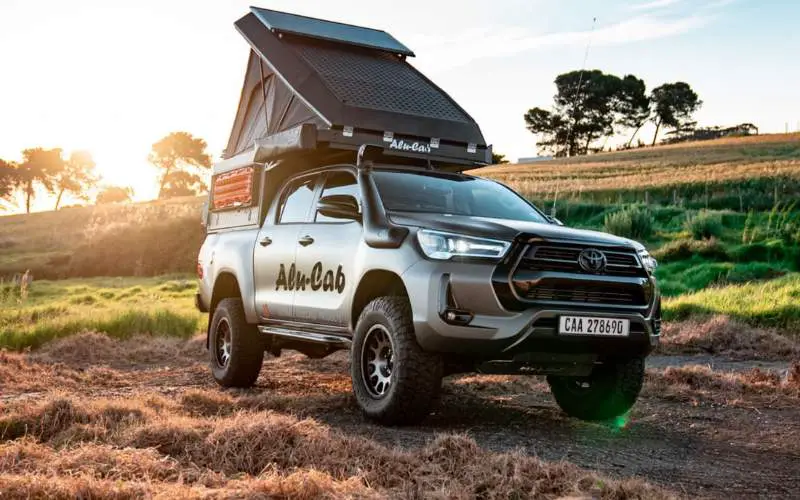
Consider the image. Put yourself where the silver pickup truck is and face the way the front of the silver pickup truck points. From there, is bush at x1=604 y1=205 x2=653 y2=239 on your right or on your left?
on your left

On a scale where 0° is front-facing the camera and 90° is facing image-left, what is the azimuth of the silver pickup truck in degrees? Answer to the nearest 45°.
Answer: approximately 315°

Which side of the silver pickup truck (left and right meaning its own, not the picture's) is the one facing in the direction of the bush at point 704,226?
left
